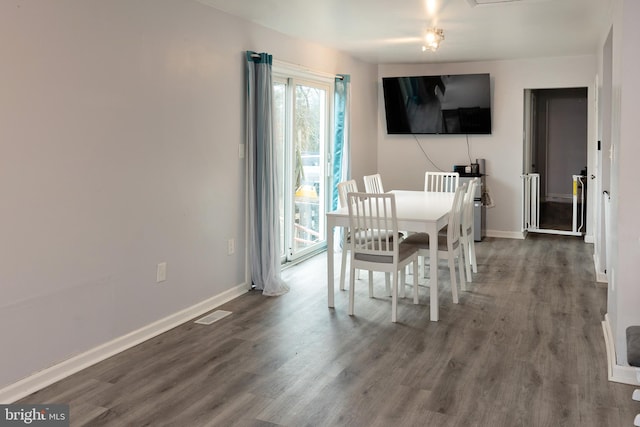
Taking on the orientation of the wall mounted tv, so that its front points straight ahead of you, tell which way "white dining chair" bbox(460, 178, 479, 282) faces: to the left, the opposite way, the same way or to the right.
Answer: to the right

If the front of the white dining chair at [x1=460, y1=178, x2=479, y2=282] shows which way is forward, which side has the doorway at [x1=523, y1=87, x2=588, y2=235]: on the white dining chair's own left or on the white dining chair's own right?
on the white dining chair's own right

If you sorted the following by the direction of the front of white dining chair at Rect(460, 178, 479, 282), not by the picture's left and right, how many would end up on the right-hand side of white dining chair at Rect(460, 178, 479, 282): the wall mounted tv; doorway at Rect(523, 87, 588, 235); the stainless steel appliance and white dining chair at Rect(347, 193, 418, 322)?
3

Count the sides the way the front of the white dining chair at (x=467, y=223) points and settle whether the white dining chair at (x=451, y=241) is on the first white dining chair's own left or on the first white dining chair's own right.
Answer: on the first white dining chair's own left

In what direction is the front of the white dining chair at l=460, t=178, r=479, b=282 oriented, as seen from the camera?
facing to the left of the viewer

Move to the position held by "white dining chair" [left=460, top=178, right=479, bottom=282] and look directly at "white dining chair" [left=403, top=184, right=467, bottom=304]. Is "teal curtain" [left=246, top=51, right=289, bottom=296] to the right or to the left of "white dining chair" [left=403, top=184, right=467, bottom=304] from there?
right

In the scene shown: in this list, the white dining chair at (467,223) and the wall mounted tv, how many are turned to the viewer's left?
1

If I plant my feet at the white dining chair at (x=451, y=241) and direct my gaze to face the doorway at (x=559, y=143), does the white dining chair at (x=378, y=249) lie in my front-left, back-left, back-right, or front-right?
back-left

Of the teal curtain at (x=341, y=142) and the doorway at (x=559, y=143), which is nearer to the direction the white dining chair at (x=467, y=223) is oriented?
the teal curtain

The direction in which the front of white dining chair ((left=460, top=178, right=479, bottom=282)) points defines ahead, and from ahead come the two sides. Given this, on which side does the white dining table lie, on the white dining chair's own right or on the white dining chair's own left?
on the white dining chair's own left

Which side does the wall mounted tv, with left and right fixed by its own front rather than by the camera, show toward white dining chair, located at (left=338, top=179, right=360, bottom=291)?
front

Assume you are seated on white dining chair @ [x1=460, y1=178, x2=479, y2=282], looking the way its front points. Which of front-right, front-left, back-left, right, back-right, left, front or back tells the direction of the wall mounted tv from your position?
right

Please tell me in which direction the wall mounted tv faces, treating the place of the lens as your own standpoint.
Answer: facing the viewer

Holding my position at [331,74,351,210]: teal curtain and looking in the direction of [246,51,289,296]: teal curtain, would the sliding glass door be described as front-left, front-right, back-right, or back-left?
front-right

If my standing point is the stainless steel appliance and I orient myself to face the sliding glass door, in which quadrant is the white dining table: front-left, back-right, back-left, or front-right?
front-left

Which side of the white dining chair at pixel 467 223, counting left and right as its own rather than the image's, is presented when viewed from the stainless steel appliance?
right

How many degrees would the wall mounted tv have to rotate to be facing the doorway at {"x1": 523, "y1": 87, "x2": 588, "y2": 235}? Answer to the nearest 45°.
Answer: approximately 135° to its left

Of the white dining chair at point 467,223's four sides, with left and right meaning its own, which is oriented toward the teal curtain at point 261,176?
front
